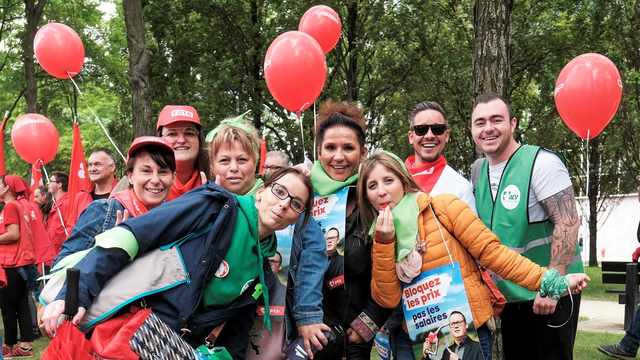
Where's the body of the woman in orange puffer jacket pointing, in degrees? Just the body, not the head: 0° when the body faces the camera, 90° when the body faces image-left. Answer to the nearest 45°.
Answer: approximately 45°

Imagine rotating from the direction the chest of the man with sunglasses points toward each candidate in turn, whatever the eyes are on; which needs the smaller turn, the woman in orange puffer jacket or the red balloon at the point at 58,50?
the woman in orange puffer jacket

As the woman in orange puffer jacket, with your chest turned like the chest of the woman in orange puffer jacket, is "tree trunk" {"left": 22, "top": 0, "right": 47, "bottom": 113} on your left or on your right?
on your right

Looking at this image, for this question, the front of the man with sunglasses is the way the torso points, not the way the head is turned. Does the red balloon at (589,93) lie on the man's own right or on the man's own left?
on the man's own left

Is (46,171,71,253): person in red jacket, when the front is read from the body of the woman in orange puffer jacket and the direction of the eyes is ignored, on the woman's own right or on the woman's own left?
on the woman's own right

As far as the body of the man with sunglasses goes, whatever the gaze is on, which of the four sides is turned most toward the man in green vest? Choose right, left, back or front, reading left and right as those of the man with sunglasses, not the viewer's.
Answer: left

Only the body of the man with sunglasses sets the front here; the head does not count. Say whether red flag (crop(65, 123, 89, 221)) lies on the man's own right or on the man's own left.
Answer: on the man's own right
